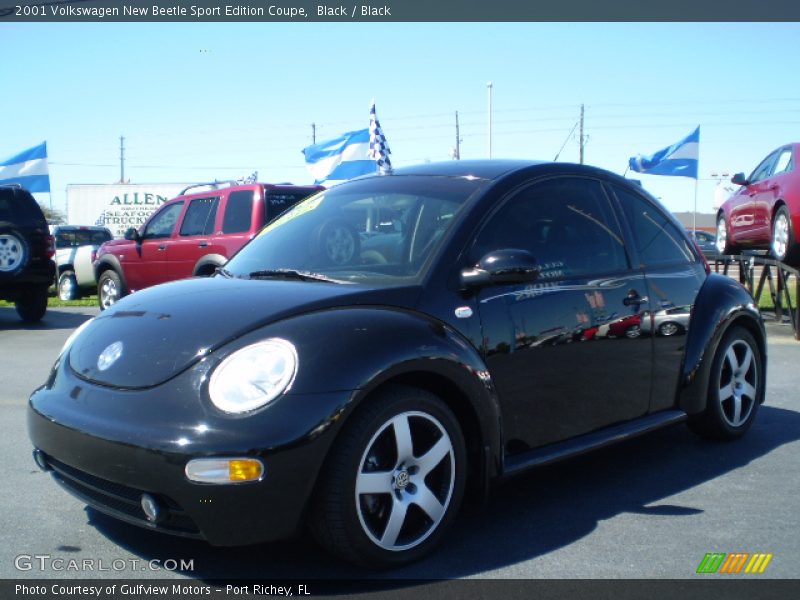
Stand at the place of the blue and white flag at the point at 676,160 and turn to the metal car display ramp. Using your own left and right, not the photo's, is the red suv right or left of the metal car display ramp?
right

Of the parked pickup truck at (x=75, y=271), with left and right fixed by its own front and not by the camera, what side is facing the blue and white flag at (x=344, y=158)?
back

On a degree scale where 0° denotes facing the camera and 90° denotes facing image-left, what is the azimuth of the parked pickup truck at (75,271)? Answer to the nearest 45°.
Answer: approximately 135°

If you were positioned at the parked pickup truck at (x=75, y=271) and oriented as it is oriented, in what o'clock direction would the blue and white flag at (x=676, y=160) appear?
The blue and white flag is roughly at 5 o'clock from the parked pickup truck.

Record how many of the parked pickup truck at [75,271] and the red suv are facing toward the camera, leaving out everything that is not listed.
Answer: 0

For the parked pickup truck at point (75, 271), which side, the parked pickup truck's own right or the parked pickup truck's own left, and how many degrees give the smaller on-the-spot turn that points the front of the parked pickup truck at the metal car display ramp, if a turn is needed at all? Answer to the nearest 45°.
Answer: approximately 180°

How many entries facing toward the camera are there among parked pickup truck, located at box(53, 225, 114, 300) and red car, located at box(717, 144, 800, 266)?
0

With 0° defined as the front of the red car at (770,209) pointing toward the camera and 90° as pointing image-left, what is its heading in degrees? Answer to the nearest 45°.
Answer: approximately 135°

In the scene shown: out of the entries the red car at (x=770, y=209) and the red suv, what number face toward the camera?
0
